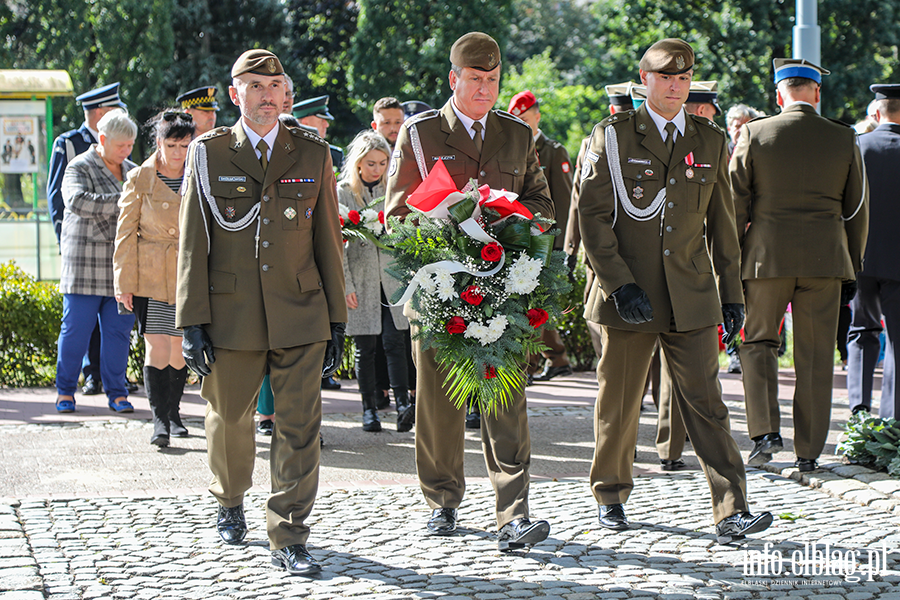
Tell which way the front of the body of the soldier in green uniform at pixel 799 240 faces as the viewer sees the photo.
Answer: away from the camera

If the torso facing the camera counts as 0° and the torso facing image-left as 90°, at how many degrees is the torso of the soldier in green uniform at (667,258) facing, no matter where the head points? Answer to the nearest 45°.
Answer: approximately 315°

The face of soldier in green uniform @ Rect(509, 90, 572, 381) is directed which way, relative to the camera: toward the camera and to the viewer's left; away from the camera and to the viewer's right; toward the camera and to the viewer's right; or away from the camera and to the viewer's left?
toward the camera and to the viewer's left

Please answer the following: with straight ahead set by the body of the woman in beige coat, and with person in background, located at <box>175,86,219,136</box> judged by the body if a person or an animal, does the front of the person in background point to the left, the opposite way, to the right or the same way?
the same way

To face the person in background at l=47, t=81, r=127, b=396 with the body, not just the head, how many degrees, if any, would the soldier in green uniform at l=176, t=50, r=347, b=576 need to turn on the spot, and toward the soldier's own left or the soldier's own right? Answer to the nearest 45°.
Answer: approximately 180°

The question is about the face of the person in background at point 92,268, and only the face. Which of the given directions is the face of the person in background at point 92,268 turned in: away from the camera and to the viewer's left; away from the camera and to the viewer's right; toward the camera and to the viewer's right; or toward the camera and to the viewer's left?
toward the camera and to the viewer's right

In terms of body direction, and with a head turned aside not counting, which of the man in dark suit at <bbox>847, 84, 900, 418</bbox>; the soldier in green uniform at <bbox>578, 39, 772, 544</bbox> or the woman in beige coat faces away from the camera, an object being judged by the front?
the man in dark suit

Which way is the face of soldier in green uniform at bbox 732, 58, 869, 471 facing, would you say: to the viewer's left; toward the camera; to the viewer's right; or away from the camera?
away from the camera

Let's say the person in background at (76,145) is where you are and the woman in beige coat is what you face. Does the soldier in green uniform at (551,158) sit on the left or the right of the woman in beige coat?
left

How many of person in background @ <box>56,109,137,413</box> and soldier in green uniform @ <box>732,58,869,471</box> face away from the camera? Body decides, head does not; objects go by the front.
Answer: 1

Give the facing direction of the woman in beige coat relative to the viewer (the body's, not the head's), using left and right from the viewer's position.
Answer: facing the viewer and to the right of the viewer

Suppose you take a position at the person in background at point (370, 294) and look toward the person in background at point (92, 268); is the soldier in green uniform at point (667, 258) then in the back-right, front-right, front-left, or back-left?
back-left

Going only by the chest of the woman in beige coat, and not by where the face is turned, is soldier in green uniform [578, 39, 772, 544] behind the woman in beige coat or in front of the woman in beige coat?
in front

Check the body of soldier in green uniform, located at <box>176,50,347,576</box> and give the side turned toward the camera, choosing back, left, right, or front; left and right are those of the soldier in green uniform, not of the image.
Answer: front

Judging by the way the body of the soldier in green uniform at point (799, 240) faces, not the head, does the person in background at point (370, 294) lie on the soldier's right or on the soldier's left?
on the soldier's left

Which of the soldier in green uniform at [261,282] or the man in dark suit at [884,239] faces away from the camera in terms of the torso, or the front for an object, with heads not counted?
the man in dark suit

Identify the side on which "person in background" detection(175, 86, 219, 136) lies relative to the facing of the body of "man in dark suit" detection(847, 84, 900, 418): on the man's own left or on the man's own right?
on the man's own left
